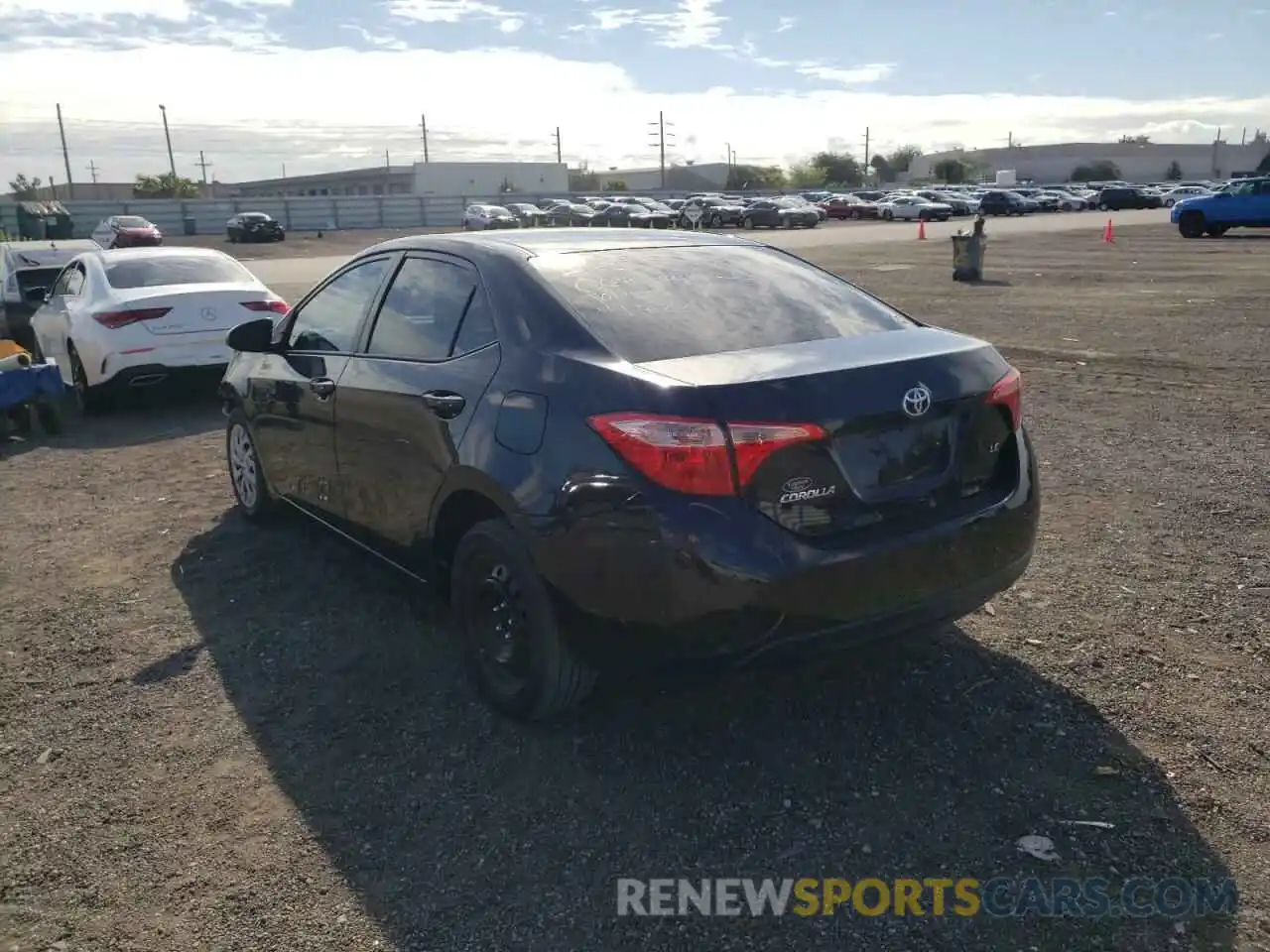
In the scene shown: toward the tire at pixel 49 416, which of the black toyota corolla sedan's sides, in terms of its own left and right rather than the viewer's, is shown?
front

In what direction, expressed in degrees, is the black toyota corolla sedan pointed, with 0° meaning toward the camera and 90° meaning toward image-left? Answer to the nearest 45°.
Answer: approximately 135°

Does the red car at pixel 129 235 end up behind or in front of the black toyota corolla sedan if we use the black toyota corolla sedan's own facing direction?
in front

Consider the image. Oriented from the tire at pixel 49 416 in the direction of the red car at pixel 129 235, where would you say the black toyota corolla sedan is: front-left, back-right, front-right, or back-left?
back-right
